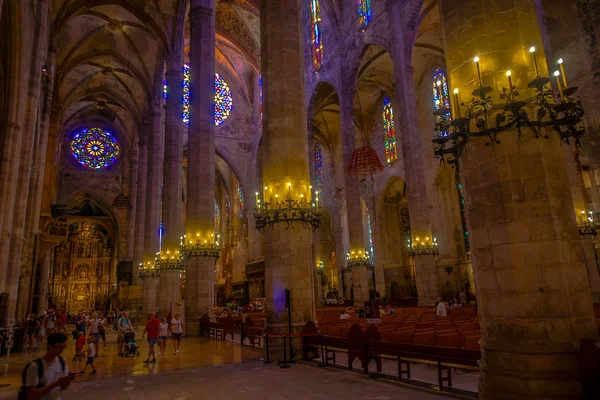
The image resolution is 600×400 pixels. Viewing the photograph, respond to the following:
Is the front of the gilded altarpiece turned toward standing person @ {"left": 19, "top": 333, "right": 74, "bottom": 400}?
yes

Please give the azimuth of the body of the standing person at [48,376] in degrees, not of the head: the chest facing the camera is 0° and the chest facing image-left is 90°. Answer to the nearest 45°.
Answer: approximately 315°

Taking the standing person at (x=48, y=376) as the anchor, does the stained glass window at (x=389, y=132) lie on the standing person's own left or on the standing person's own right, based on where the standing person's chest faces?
on the standing person's own left

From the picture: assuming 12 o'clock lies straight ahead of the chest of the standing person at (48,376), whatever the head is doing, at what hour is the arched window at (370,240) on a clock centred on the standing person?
The arched window is roughly at 9 o'clock from the standing person.

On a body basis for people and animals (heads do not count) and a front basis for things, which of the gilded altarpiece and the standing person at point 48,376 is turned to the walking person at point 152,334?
the gilded altarpiece

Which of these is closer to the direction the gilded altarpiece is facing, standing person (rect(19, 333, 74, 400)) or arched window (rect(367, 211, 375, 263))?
the standing person

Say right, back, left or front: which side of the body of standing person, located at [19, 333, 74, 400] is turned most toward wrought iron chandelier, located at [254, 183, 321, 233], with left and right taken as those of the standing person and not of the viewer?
left

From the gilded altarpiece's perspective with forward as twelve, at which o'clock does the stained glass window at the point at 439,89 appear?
The stained glass window is roughly at 11 o'clock from the gilded altarpiece.

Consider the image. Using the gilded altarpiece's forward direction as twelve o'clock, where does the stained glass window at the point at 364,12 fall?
The stained glass window is roughly at 11 o'clock from the gilded altarpiece.

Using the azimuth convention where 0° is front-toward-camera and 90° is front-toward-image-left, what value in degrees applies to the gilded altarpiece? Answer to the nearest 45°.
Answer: approximately 0°
